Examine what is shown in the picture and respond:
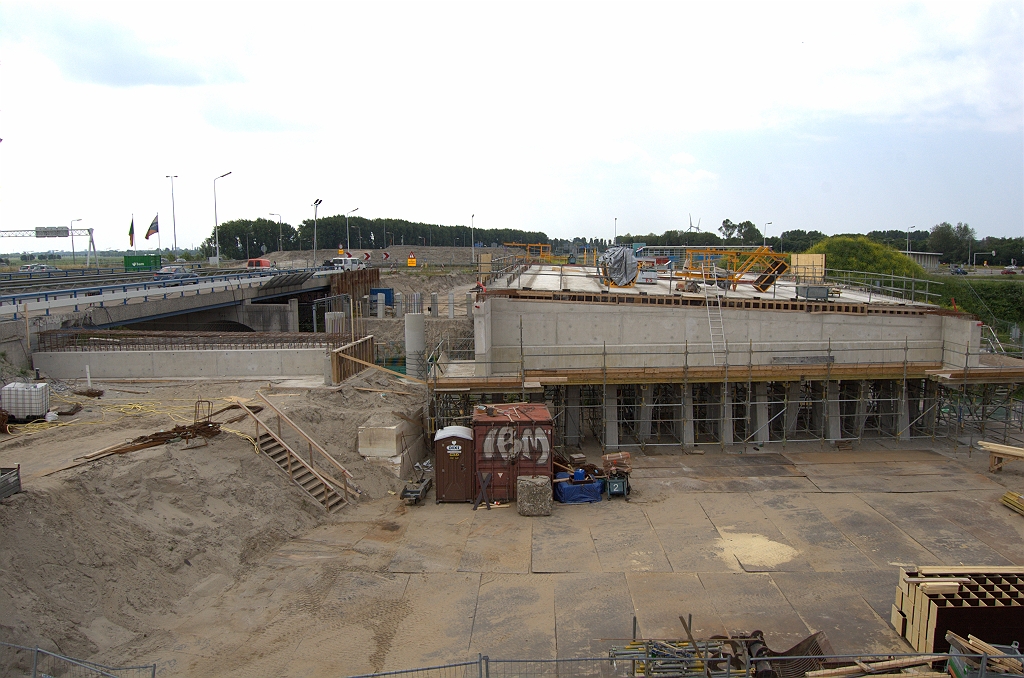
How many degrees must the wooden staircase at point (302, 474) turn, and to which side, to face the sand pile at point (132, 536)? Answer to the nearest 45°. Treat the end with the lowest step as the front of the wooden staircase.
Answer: approximately 90° to its right

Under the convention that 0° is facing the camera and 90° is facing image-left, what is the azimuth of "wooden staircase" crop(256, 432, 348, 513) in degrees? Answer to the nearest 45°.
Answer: approximately 315°

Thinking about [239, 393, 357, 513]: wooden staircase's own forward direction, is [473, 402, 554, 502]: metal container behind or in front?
in front

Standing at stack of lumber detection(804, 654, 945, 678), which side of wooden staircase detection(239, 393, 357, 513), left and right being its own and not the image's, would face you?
front

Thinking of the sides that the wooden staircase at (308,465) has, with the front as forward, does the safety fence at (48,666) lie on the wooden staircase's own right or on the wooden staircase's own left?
on the wooden staircase's own right

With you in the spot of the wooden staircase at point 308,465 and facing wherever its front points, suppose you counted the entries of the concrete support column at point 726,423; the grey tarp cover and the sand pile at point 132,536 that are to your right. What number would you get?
1

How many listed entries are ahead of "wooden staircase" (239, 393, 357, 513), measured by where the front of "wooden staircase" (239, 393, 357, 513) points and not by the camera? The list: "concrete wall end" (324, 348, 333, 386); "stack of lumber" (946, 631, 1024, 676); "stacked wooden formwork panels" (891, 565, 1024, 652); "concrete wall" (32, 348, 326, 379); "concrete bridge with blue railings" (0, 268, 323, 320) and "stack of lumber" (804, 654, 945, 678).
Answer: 3

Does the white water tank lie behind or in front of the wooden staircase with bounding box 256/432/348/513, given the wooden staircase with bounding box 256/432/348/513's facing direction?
behind

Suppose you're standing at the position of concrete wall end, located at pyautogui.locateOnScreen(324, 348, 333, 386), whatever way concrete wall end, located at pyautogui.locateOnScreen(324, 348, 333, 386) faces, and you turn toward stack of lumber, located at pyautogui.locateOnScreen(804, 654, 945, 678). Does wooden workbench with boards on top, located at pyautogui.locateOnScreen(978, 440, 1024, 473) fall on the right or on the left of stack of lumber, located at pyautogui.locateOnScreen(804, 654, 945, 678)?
left

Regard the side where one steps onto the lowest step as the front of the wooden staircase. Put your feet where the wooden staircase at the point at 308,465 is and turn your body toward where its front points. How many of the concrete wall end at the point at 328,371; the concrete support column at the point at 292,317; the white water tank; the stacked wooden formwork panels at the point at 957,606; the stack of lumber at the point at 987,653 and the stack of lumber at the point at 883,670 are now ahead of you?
3

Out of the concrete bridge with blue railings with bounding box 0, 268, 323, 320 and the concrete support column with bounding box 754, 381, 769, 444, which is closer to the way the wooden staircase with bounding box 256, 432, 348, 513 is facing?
the concrete support column

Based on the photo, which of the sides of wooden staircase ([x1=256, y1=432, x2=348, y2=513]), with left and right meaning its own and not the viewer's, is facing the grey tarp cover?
left

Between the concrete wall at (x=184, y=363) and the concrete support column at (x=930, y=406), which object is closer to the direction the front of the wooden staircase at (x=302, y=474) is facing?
the concrete support column

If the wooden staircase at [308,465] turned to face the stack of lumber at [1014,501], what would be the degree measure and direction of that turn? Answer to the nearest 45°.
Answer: approximately 45° to its left
